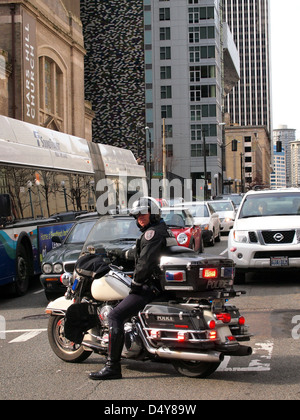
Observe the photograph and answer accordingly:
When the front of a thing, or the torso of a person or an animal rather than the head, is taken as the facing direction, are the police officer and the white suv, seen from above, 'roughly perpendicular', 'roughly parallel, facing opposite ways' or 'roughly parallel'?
roughly perpendicular

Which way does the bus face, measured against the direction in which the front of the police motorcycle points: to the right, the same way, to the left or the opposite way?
to the left
